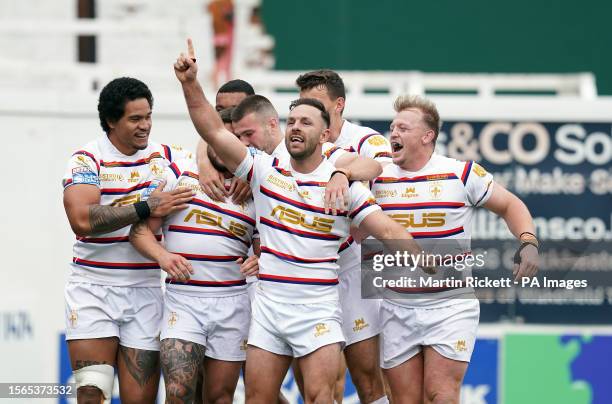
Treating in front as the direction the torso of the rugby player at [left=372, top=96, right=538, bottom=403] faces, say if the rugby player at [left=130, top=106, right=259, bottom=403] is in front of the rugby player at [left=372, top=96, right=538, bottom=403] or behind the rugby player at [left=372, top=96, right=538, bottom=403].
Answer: in front

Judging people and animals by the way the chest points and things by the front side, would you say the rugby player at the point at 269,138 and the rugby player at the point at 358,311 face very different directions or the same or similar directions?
same or similar directions

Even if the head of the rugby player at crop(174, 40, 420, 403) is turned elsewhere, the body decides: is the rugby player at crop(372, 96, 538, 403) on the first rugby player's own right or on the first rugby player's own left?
on the first rugby player's own left

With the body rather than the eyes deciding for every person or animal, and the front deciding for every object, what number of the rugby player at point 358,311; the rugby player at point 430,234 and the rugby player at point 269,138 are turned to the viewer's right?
0

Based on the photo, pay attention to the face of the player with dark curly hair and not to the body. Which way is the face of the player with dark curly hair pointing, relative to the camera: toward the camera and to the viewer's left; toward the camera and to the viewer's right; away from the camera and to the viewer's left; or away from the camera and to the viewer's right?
toward the camera and to the viewer's right

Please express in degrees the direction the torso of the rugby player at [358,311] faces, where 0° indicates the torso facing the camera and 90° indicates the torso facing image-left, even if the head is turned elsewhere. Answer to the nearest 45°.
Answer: approximately 45°

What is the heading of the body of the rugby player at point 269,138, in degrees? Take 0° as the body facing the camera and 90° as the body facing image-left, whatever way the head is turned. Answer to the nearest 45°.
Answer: approximately 45°

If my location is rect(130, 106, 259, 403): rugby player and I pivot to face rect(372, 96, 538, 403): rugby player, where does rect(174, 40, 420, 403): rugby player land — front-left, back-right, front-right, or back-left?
front-right

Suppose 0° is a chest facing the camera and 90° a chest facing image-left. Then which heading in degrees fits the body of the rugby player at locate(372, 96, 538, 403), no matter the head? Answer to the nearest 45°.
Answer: approximately 45°

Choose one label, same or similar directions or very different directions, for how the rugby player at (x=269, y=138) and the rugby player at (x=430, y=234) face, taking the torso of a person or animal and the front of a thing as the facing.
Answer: same or similar directions

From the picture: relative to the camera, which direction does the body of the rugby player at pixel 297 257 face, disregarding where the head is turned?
toward the camera

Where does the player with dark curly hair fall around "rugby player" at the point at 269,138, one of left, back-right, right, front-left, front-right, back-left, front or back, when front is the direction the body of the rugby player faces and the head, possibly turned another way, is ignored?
front-right

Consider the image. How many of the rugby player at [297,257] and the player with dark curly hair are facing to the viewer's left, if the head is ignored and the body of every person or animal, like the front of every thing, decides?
0
